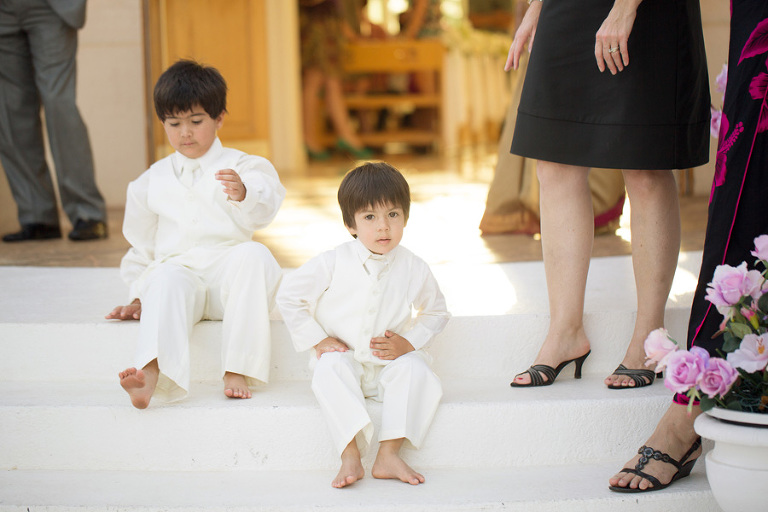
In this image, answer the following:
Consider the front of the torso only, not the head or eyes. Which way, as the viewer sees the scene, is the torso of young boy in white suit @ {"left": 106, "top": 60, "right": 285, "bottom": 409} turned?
toward the camera

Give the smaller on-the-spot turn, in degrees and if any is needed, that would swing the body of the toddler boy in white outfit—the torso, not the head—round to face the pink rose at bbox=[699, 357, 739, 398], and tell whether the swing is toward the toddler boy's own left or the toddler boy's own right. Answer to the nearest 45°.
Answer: approximately 45° to the toddler boy's own left

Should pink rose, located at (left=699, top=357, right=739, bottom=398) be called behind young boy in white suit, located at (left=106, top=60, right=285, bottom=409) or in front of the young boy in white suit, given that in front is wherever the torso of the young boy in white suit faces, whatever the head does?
in front

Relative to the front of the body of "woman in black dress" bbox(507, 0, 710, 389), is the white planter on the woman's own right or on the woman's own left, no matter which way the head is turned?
on the woman's own left

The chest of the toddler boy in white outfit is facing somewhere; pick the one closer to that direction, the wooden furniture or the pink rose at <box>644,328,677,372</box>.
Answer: the pink rose

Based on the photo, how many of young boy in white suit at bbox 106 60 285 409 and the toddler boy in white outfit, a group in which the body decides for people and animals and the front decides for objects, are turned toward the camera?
2

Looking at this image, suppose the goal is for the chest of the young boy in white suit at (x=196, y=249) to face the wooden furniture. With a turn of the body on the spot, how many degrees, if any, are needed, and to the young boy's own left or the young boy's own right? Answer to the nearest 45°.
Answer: approximately 180°

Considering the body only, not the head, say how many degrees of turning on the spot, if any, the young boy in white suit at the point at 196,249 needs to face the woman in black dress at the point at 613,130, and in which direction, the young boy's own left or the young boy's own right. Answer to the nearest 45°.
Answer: approximately 90° to the young boy's own left

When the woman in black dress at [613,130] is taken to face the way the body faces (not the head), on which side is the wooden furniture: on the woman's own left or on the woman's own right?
on the woman's own right

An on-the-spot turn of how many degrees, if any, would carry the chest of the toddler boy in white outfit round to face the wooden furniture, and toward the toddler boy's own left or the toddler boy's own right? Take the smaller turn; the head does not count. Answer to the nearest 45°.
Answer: approximately 180°

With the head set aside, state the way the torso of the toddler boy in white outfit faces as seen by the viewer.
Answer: toward the camera

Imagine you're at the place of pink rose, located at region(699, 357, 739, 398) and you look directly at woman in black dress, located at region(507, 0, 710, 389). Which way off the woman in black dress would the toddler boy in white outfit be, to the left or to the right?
left
